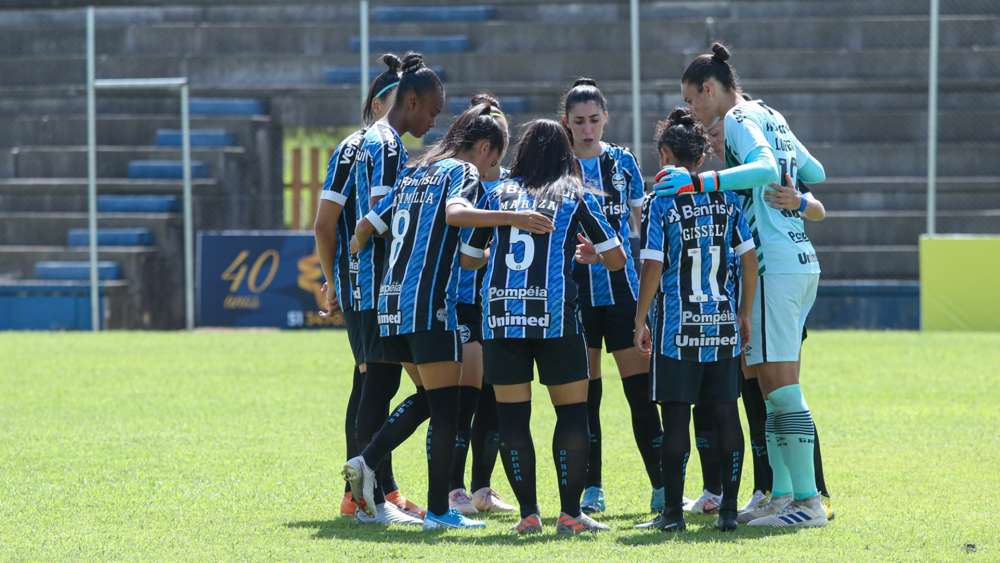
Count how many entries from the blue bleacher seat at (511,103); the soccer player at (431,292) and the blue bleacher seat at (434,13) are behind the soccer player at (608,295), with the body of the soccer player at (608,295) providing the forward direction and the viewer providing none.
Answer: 2

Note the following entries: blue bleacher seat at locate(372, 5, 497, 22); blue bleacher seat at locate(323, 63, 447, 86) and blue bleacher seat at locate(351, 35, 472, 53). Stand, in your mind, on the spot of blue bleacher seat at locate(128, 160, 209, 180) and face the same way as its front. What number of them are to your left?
3

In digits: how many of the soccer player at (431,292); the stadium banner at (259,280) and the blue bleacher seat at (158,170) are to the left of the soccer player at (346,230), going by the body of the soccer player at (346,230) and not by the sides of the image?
2

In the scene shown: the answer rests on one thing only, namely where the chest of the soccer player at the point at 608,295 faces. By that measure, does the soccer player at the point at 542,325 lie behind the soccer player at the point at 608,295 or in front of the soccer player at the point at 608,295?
in front

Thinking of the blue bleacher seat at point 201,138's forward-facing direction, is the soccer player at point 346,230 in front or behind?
in front

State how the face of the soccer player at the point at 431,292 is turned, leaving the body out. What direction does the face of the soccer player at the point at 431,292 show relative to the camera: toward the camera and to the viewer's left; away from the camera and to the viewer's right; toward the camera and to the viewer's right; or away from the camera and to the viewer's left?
away from the camera and to the viewer's right

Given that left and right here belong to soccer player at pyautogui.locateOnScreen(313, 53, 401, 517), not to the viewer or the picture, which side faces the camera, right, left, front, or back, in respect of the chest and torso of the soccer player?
right

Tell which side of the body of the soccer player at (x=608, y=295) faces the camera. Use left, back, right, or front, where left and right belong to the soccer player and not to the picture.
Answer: front

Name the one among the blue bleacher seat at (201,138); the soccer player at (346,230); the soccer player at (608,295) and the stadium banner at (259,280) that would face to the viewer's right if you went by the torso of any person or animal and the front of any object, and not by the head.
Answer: the soccer player at (346,230)

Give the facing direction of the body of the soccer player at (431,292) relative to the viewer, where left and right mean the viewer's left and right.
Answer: facing away from the viewer and to the right of the viewer

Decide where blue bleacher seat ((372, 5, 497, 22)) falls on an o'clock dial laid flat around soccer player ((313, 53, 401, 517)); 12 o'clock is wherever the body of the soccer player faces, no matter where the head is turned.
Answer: The blue bleacher seat is roughly at 9 o'clock from the soccer player.

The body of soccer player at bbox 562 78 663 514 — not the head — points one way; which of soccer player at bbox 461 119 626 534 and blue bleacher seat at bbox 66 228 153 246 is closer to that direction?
the soccer player

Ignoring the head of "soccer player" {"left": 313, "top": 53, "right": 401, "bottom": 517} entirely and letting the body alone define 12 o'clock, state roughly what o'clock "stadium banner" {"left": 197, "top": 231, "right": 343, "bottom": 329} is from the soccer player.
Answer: The stadium banner is roughly at 9 o'clock from the soccer player.

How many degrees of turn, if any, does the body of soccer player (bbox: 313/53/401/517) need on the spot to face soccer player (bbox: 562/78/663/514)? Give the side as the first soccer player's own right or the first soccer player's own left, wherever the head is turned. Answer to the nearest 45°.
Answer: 0° — they already face them

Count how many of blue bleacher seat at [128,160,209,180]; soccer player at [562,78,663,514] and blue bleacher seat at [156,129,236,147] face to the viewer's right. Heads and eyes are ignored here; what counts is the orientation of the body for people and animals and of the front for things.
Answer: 0

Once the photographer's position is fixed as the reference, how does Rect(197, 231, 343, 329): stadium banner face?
facing the viewer

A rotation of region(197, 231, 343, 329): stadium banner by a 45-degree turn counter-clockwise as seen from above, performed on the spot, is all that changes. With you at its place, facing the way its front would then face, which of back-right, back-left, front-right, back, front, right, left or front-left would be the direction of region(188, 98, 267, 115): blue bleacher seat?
back-left
